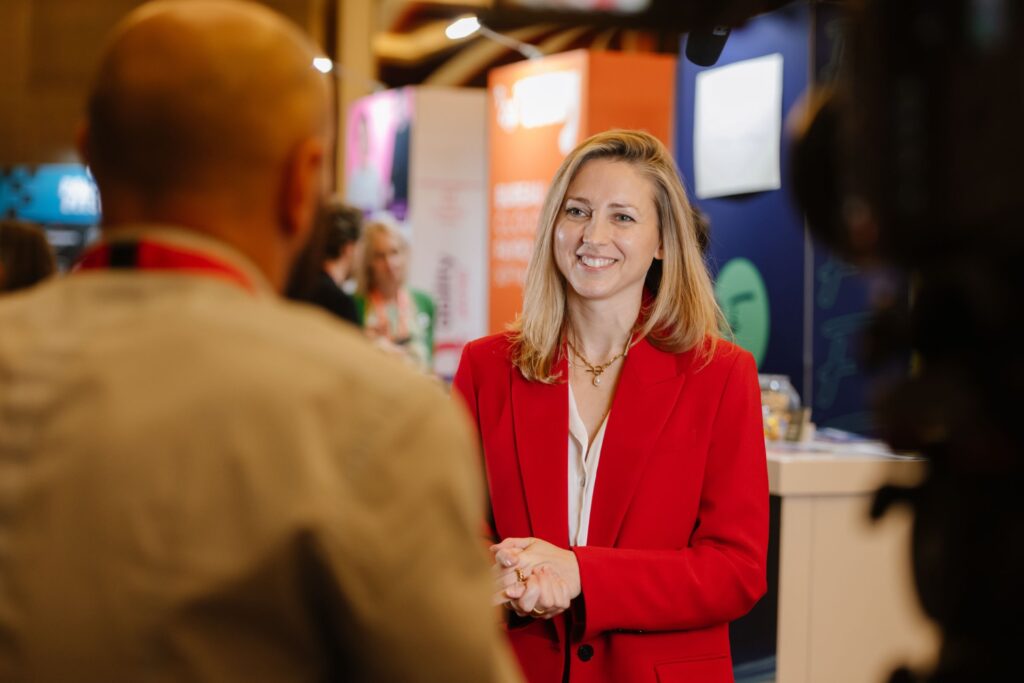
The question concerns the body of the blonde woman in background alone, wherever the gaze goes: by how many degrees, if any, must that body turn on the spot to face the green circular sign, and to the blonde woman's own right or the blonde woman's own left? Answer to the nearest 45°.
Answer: approximately 90° to the blonde woman's own left

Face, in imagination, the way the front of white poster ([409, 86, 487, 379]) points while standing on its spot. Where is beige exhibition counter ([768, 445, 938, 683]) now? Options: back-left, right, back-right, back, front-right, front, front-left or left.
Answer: front

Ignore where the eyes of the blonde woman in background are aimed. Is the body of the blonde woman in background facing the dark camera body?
yes

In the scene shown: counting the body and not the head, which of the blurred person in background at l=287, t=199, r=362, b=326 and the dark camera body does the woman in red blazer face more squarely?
the dark camera body

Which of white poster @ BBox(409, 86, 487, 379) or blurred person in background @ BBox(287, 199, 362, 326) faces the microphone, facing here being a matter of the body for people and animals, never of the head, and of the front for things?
the white poster

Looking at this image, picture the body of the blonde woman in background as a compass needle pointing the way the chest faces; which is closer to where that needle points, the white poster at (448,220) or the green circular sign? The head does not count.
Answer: the green circular sign

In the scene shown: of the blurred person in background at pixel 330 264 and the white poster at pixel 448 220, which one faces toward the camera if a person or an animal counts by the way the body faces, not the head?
the white poster

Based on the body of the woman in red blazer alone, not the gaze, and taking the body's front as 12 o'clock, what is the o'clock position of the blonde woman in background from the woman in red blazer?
The blonde woman in background is roughly at 4 o'clock from the woman in red blazer.

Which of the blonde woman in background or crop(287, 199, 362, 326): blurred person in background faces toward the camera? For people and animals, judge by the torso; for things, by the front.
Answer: the blonde woman in background

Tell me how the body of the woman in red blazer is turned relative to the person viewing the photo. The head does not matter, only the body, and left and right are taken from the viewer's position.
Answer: facing the viewer and to the left of the viewer

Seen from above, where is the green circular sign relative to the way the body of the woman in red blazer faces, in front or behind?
behind

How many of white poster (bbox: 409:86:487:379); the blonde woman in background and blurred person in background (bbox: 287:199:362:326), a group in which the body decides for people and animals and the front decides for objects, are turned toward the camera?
2

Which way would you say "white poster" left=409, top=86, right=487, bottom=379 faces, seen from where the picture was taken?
facing the viewer
